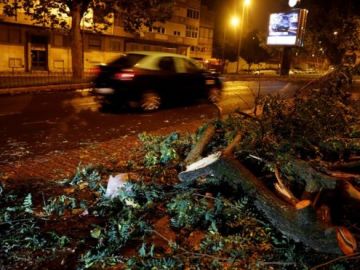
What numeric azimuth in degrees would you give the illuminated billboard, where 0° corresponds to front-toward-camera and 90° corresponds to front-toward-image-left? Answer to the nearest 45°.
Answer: approximately 45°

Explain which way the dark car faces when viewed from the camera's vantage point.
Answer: facing away from the viewer and to the right of the viewer

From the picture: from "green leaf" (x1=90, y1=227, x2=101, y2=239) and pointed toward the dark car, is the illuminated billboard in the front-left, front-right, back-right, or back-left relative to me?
front-right

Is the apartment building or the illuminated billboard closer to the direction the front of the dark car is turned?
the illuminated billboard

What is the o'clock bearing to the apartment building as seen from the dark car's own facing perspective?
The apartment building is roughly at 10 o'clock from the dark car.

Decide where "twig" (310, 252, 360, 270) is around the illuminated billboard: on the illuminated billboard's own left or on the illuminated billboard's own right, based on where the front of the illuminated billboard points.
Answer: on the illuminated billboard's own left

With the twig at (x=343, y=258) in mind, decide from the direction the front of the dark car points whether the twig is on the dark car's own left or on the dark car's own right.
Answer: on the dark car's own right

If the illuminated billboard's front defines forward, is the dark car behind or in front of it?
in front

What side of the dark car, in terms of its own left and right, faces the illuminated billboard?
front

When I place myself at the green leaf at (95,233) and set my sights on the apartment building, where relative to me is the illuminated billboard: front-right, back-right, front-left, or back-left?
front-right

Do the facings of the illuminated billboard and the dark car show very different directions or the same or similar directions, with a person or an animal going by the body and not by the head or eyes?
very different directions
